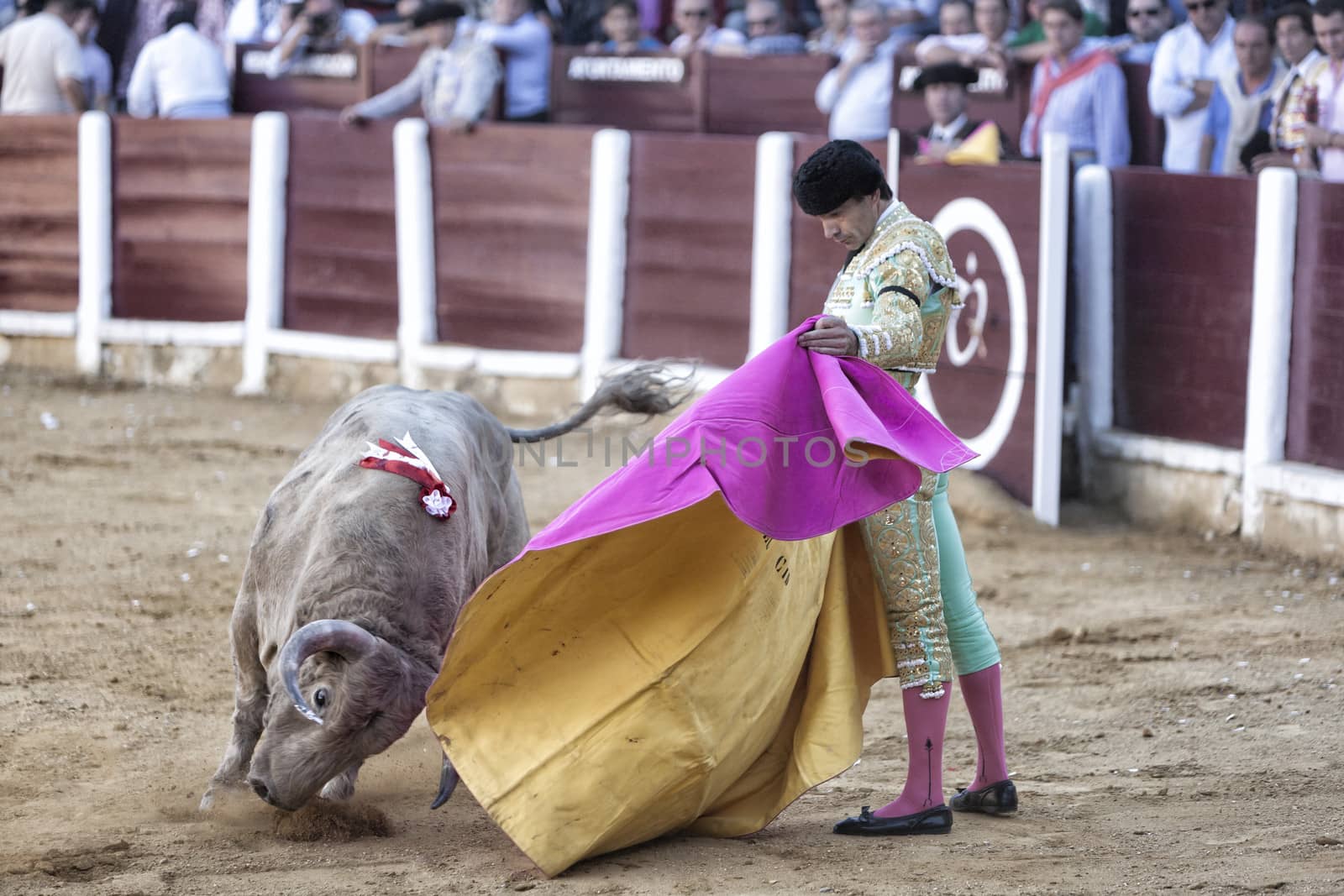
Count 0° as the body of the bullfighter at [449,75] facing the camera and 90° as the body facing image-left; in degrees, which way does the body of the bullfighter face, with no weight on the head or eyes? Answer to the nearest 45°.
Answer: approximately 45°

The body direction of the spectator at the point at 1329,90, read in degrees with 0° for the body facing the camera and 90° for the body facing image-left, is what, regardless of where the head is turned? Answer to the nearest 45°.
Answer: approximately 45°

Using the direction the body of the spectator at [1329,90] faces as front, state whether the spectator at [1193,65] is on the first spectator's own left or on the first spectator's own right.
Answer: on the first spectator's own right

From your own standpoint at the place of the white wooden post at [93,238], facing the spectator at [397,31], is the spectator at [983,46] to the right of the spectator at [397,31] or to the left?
right

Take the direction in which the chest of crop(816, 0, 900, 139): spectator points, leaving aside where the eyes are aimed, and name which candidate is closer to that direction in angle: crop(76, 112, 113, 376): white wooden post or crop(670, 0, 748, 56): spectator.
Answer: the white wooden post

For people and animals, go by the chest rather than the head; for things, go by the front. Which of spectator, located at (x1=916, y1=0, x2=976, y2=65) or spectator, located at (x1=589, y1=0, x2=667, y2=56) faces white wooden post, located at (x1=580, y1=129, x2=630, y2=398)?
spectator, located at (x1=589, y1=0, x2=667, y2=56)
